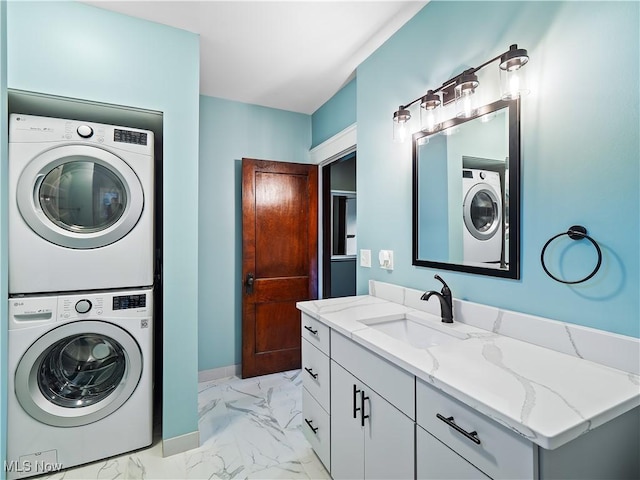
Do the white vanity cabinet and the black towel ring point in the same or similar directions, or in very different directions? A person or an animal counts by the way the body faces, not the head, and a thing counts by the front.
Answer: same or similar directions

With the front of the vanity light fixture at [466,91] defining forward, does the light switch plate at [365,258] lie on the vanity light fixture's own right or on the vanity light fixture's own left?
on the vanity light fixture's own right

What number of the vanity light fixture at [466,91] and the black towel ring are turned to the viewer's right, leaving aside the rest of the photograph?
0

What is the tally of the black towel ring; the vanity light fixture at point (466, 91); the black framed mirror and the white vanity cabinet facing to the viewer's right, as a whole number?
0

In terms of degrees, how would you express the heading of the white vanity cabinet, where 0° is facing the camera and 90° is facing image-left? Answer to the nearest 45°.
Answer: approximately 45°

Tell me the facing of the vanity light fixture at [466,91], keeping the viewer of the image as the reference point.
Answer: facing the viewer and to the left of the viewer

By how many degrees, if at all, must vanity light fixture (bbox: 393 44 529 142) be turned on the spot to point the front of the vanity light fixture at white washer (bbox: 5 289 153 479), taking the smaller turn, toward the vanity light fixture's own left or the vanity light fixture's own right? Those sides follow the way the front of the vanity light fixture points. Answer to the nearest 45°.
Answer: approximately 45° to the vanity light fixture's own right

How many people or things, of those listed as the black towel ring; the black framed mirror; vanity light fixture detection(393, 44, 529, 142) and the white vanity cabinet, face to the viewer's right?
0

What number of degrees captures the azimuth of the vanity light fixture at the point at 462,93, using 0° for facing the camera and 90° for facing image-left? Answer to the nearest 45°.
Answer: approximately 45°

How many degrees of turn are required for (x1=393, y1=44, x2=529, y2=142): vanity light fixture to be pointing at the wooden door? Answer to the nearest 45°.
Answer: approximately 90° to its right

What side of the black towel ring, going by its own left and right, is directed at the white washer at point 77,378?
front

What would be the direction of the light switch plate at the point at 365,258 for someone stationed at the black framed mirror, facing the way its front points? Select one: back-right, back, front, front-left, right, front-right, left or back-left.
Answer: right
